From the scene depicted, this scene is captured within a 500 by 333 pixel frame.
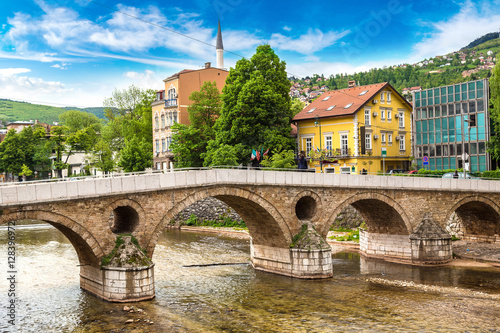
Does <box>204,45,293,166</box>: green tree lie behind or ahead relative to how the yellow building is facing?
ahead

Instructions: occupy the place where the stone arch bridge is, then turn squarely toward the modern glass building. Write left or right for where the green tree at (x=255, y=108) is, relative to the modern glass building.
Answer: left

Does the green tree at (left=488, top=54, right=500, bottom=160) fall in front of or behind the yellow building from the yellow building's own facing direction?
behind

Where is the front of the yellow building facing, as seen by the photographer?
facing the viewer and to the left of the viewer

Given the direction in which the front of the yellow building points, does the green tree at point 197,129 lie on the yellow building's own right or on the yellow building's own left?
on the yellow building's own right

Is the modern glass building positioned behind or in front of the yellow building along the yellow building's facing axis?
behind
